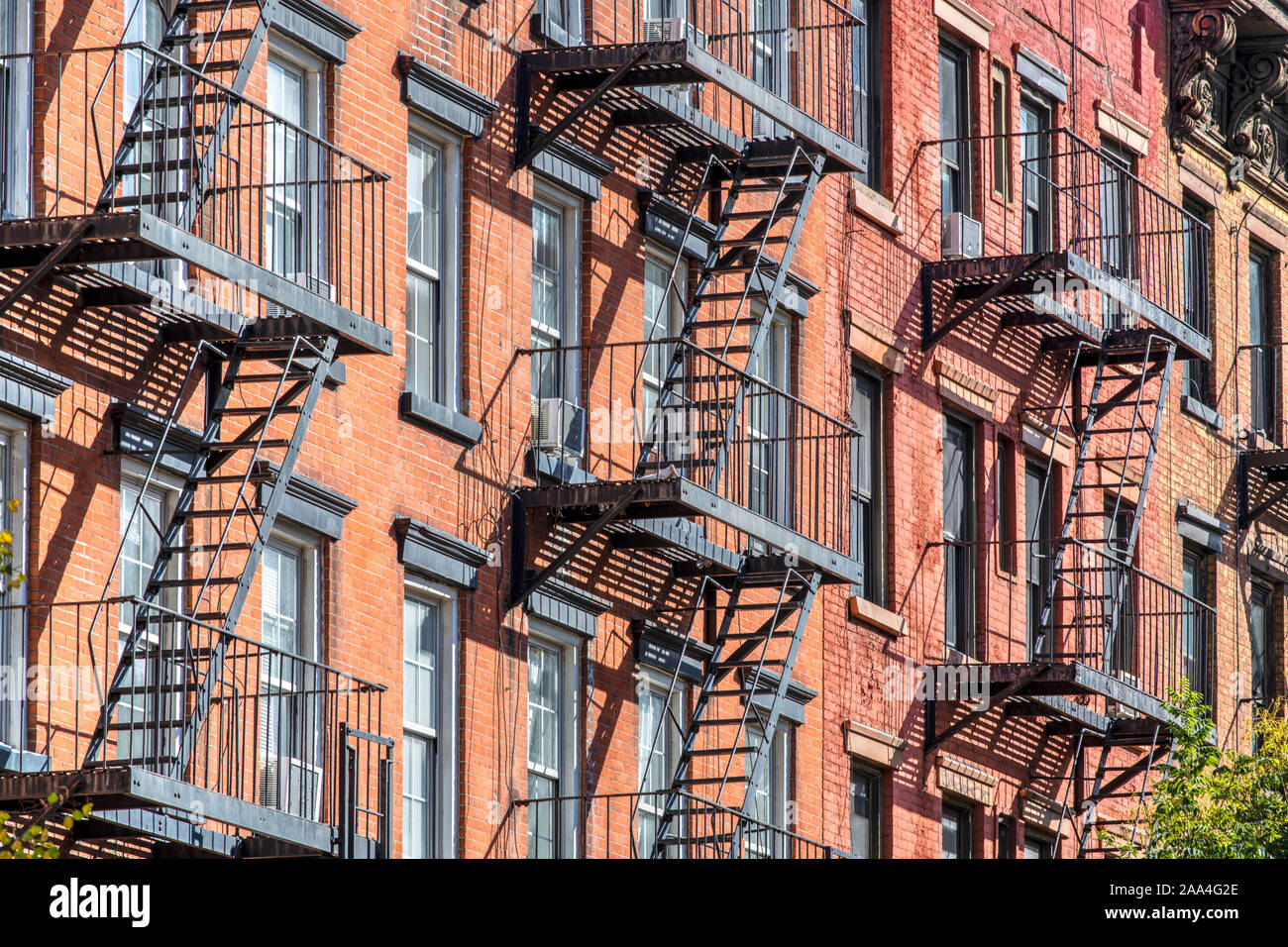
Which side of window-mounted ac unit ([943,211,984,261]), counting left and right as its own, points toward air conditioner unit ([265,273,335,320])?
right

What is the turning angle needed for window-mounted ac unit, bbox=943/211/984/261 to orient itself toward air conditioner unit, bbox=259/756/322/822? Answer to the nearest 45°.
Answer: approximately 90° to its right

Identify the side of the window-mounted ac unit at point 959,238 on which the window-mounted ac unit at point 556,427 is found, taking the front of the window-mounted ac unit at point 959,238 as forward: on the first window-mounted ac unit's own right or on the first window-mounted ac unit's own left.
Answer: on the first window-mounted ac unit's own right
